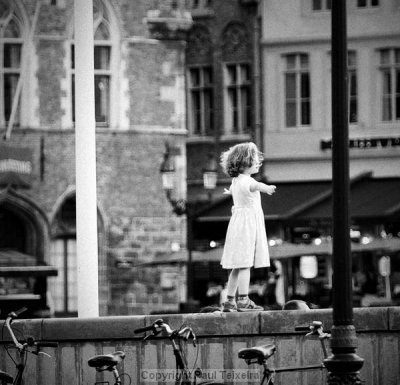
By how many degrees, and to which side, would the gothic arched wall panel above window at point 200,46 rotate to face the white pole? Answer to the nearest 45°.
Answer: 0° — it already faces it

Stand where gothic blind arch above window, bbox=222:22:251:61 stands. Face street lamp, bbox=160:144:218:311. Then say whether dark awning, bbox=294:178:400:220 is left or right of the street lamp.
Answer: left

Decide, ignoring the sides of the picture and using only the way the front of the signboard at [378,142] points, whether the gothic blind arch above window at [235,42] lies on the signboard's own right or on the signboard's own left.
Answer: on the signboard's own right

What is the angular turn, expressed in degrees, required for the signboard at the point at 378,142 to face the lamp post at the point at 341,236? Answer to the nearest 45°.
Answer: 0° — it already faces it

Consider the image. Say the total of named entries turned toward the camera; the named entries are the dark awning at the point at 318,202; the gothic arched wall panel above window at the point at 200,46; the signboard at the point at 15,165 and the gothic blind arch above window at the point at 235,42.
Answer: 4

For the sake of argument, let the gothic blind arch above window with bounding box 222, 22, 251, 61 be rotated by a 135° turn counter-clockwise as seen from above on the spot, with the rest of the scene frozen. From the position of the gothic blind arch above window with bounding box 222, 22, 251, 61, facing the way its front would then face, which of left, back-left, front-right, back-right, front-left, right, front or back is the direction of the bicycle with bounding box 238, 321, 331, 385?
back-right

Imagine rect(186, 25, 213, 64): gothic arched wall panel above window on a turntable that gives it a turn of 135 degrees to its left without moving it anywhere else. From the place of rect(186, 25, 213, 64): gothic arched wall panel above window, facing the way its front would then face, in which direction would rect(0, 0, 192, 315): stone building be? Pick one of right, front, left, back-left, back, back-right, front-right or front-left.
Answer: back

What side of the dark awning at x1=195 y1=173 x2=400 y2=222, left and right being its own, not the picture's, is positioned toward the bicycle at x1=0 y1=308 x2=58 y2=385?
front

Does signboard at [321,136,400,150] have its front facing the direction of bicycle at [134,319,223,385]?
yes

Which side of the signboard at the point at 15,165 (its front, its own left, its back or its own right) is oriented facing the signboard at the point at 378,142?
left

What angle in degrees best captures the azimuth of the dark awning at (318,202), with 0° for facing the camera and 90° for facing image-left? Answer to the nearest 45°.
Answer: approximately 0°

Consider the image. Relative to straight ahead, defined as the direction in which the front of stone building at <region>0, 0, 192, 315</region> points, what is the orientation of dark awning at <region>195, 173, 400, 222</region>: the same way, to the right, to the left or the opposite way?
the same way

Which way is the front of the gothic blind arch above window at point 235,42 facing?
toward the camera

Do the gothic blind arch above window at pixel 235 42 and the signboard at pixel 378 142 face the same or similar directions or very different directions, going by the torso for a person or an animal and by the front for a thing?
same or similar directions

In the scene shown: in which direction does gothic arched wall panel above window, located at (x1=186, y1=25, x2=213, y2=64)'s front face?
toward the camera

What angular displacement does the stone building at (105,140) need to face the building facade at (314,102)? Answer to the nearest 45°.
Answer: approximately 90° to its left

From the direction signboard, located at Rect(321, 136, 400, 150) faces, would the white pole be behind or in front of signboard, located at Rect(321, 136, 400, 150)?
in front

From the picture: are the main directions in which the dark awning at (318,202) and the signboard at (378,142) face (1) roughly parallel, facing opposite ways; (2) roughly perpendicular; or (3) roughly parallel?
roughly parallel
